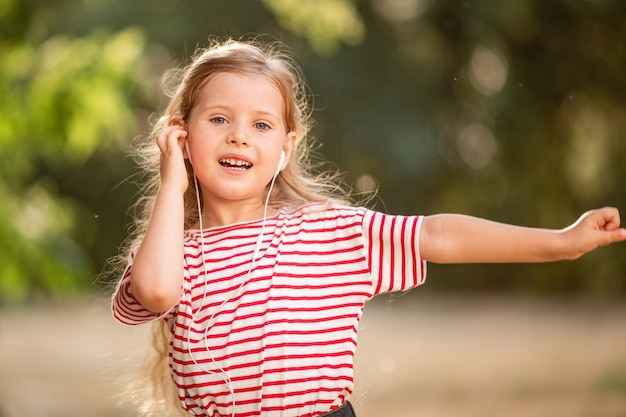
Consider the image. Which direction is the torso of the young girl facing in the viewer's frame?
toward the camera

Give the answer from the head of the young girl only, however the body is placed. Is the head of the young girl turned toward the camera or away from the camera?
toward the camera
